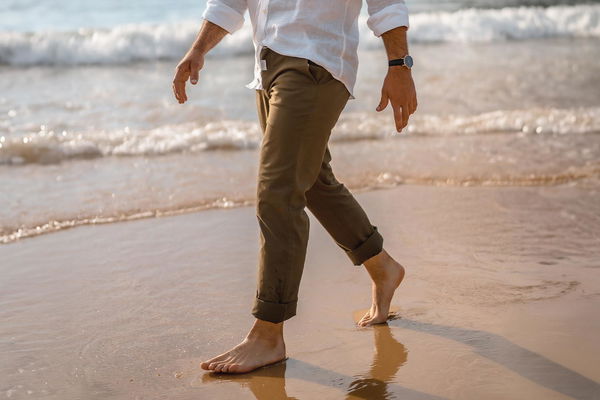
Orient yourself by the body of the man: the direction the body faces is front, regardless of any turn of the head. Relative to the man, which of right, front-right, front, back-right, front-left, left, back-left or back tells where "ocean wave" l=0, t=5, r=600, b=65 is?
back-right

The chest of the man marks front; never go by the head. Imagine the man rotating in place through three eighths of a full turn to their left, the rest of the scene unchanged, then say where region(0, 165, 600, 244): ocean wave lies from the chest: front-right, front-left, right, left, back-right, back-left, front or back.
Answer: left

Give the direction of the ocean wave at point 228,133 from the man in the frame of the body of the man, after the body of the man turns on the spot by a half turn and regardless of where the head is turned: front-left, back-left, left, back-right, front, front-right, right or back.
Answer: front-left

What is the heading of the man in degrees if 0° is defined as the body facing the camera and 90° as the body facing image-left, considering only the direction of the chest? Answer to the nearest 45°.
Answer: approximately 45°
